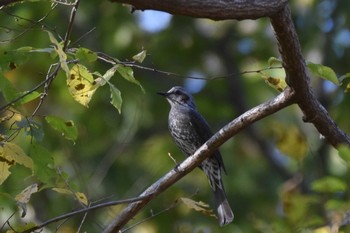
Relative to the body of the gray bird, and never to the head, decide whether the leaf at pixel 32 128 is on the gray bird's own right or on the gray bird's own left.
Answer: on the gray bird's own right

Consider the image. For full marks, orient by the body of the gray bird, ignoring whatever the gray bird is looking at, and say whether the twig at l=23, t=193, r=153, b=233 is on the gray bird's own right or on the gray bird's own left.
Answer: on the gray bird's own right

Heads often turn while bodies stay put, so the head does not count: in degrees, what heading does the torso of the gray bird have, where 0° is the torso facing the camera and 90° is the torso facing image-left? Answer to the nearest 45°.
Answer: approximately 90°

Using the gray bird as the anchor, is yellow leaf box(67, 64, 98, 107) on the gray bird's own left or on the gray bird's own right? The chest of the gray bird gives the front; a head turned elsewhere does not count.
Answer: on the gray bird's own right

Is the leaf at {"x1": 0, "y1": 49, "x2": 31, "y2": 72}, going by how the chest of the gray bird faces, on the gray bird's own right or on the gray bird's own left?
on the gray bird's own right
